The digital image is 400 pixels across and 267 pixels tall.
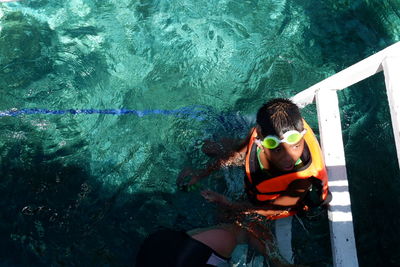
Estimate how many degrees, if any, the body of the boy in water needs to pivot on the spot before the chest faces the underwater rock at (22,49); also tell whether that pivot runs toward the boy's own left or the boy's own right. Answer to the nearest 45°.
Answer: approximately 135° to the boy's own right

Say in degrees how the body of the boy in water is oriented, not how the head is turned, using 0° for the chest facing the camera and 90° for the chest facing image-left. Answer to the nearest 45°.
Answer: approximately 0°

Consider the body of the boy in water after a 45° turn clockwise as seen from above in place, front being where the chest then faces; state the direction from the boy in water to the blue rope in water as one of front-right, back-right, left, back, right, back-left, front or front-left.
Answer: right
